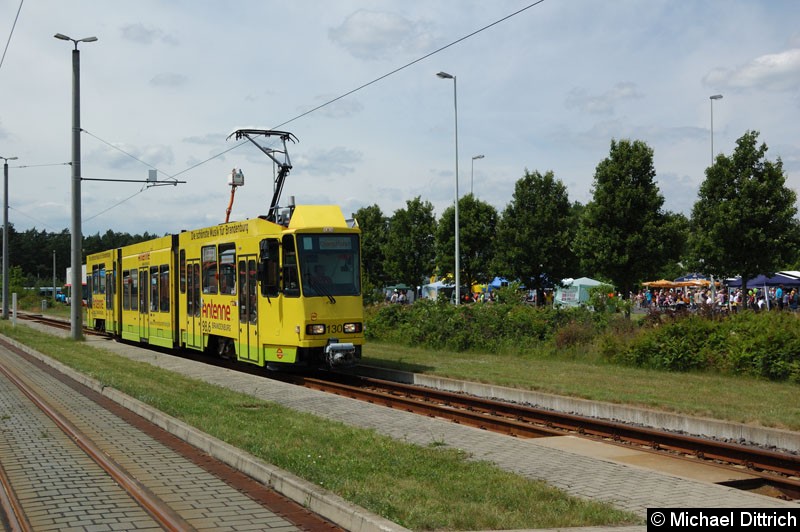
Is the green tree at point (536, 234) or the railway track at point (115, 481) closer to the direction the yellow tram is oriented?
the railway track

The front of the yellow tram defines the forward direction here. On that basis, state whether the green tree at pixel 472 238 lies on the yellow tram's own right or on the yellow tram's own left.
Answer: on the yellow tram's own left

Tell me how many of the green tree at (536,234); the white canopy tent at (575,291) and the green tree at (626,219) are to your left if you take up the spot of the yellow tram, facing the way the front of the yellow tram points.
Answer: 3

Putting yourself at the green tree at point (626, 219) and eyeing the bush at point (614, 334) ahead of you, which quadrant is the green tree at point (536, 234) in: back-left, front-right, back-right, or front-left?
back-right

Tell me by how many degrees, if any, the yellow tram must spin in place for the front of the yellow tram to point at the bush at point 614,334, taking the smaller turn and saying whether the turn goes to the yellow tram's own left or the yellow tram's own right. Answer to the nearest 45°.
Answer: approximately 45° to the yellow tram's own left

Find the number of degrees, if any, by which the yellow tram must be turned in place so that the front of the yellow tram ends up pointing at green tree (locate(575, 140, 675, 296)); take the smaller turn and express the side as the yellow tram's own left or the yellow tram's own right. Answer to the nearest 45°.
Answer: approximately 90° to the yellow tram's own left

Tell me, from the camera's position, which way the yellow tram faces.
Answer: facing the viewer and to the right of the viewer

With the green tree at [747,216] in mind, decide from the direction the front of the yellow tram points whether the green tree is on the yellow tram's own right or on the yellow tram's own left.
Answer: on the yellow tram's own left

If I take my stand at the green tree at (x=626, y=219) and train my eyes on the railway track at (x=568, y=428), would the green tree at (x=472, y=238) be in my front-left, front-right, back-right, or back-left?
back-right

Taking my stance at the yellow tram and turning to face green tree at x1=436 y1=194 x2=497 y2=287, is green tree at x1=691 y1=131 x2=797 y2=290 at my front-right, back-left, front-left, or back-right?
front-right

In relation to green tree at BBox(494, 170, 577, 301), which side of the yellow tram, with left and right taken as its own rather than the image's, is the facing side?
left

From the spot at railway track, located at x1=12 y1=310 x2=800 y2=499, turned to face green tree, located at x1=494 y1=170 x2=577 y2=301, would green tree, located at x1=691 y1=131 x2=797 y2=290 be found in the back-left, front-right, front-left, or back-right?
front-right

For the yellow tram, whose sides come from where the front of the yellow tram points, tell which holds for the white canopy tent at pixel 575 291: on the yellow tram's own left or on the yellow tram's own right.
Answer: on the yellow tram's own left
